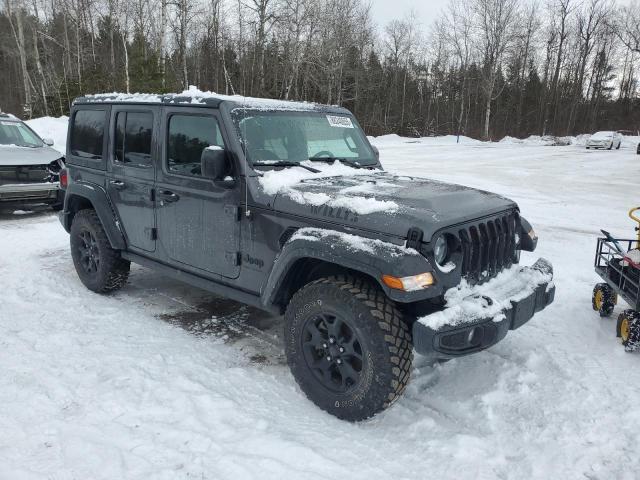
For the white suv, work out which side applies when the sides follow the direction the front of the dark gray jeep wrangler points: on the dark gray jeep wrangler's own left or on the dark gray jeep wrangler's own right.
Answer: on the dark gray jeep wrangler's own left

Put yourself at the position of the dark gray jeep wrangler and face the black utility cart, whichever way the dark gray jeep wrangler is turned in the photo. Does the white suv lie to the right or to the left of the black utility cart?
left

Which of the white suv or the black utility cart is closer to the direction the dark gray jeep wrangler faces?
the black utility cart

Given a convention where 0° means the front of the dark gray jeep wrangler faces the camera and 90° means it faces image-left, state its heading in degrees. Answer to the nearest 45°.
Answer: approximately 315°

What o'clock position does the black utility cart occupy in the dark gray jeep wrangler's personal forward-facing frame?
The black utility cart is roughly at 10 o'clock from the dark gray jeep wrangler.

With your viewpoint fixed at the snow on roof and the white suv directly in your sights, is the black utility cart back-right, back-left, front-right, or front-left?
front-right
